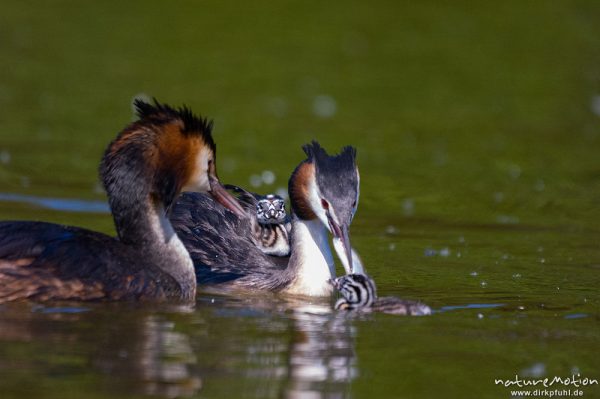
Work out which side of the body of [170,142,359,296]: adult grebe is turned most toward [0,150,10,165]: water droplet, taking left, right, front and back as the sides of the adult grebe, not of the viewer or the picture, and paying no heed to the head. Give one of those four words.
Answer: back

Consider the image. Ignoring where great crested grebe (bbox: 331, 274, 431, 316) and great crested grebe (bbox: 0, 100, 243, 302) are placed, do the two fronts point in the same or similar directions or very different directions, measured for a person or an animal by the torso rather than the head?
very different directions

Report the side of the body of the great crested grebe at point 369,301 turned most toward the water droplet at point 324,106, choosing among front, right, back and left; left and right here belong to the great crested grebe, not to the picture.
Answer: right

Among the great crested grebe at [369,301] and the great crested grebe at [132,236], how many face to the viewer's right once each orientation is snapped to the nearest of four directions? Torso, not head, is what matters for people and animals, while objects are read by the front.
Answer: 1

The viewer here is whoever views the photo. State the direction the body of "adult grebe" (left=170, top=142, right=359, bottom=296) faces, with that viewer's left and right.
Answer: facing the viewer and to the right of the viewer

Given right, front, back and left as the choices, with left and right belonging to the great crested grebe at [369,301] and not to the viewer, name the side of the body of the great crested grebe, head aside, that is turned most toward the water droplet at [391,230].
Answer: right

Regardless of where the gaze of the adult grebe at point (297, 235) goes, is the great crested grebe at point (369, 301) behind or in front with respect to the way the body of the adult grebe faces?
in front

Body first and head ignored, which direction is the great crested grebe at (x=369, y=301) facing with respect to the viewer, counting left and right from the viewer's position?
facing to the left of the viewer

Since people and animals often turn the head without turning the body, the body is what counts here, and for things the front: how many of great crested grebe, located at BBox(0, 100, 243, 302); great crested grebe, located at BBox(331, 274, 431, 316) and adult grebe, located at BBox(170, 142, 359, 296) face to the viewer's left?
1

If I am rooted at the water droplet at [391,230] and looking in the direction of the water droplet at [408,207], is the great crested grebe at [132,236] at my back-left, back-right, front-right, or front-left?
back-left

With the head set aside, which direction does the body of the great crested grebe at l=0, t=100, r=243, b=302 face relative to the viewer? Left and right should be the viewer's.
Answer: facing to the right of the viewer

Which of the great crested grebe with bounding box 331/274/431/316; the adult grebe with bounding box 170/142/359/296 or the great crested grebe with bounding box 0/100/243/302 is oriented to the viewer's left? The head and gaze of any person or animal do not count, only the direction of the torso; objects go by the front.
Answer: the great crested grebe with bounding box 331/274/431/316

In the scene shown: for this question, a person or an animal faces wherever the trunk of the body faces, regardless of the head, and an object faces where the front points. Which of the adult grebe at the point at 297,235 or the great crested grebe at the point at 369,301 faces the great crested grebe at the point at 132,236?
the great crested grebe at the point at 369,301
